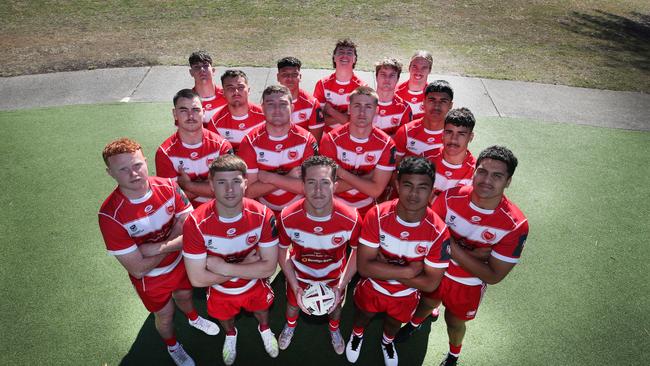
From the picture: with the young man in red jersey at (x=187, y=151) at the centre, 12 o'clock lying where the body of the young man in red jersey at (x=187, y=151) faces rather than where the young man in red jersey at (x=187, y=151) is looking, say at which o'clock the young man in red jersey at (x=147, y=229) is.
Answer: the young man in red jersey at (x=147, y=229) is roughly at 1 o'clock from the young man in red jersey at (x=187, y=151).

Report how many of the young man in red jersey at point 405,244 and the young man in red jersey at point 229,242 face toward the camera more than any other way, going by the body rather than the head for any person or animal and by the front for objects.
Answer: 2

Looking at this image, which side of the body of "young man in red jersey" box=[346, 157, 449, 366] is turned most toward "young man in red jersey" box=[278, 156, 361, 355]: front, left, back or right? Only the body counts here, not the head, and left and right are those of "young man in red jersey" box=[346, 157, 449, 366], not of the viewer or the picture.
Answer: right

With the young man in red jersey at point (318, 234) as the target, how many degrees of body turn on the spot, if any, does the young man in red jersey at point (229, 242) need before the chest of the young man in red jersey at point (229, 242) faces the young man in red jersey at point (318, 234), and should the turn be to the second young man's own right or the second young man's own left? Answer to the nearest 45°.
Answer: approximately 90° to the second young man's own left

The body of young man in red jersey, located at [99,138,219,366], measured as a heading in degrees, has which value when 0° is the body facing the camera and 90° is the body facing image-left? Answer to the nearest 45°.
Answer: approximately 315°

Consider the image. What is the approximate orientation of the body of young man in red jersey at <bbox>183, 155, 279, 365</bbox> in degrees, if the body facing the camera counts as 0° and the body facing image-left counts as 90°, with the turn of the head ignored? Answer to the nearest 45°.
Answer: approximately 0°

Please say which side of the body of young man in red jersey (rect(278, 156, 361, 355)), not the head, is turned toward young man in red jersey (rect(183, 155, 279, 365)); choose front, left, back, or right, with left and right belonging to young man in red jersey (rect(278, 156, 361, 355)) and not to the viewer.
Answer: right
